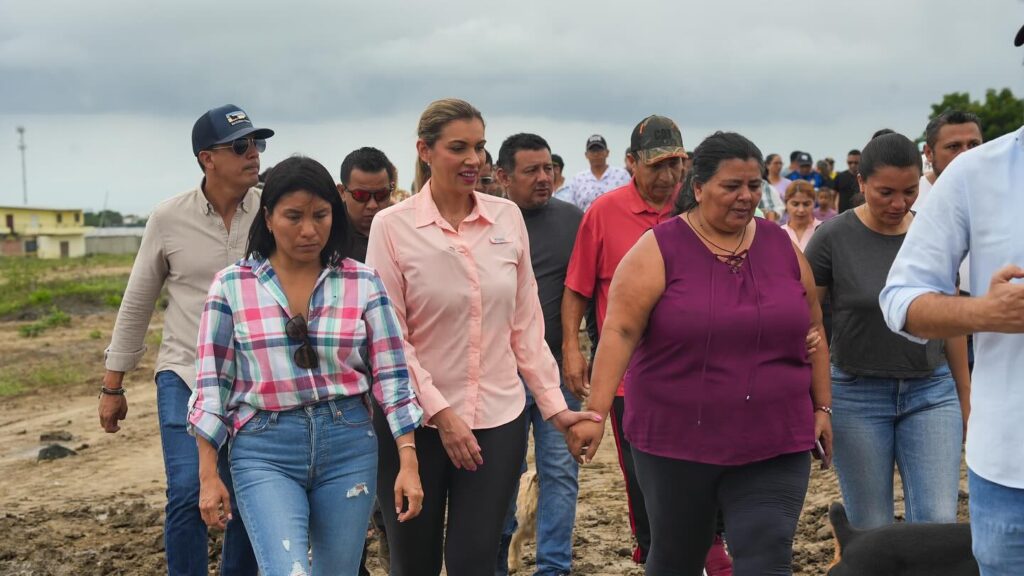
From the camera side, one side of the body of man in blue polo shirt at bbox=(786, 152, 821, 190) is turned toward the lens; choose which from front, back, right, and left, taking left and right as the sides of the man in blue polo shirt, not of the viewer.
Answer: front

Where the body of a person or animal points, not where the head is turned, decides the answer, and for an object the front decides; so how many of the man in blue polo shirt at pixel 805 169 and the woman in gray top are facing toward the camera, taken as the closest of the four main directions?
2

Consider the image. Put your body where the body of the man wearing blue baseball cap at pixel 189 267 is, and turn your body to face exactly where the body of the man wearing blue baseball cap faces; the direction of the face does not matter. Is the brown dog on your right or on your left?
on your left

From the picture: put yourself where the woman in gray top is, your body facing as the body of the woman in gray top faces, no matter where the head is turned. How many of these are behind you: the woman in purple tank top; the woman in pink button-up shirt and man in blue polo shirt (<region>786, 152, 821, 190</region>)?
1

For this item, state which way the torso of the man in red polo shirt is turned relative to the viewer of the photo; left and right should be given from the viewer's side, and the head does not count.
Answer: facing the viewer and to the right of the viewer

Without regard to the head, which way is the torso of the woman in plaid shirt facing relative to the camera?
toward the camera

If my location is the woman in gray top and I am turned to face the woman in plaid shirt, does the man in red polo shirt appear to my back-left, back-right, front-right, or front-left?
front-right

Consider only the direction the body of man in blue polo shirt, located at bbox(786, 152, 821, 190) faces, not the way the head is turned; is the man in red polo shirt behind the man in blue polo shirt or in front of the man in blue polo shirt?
in front

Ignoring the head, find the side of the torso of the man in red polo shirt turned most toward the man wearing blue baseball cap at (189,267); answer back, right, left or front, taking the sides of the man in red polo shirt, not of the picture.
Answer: right

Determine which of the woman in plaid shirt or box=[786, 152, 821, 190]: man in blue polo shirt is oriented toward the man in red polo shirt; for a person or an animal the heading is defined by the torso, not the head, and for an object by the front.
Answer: the man in blue polo shirt
